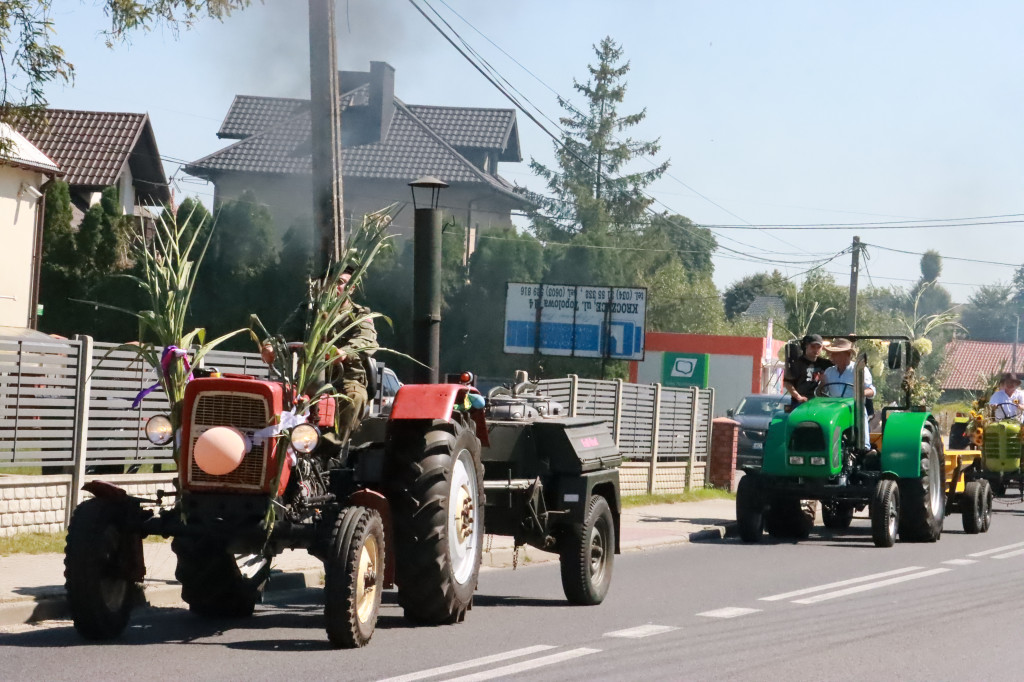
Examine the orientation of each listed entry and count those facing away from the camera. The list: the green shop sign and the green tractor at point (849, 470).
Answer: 0

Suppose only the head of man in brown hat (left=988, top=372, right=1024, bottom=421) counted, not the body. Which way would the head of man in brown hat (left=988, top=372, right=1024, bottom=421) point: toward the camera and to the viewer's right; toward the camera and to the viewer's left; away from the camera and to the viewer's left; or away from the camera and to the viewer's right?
toward the camera and to the viewer's left

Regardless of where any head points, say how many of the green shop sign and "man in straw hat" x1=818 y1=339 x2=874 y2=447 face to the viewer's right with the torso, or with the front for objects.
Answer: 0

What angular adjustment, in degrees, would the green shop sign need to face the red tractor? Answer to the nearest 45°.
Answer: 0° — it already faces it

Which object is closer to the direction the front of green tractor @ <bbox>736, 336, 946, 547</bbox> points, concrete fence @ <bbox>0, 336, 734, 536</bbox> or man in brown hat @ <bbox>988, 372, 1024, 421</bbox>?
the concrete fence

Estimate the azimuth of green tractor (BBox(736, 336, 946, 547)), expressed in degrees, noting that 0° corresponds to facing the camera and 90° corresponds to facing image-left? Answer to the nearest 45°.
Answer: approximately 45°

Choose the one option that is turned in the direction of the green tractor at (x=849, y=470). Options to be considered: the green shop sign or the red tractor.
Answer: the green shop sign

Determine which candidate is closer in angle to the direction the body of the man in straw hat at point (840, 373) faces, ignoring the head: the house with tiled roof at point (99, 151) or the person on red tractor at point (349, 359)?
the person on red tractor

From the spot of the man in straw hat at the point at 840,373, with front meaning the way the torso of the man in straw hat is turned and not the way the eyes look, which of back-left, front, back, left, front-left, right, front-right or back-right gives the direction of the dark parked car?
back-right

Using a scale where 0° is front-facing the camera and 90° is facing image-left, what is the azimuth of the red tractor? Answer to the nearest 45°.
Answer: approximately 45°

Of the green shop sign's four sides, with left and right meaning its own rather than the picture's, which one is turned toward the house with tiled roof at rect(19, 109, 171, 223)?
right

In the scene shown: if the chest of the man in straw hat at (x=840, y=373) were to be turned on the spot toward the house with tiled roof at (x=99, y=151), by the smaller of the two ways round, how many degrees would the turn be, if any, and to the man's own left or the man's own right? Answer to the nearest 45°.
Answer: approximately 90° to the man's own right

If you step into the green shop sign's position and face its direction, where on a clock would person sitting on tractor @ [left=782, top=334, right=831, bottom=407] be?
The person sitting on tractor is roughly at 12 o'clock from the green shop sign.

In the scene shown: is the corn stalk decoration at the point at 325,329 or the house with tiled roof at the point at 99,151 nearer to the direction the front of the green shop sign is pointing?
the corn stalk decoration
